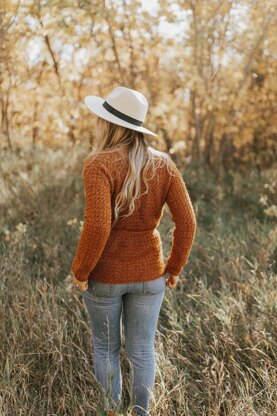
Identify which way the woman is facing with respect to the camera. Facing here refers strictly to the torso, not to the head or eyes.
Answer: away from the camera
